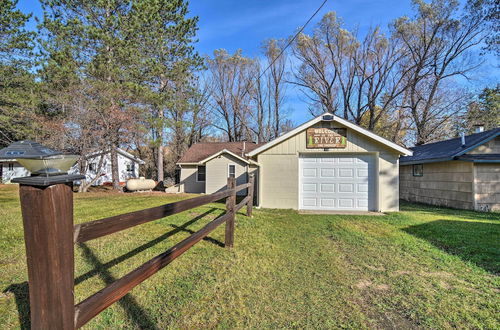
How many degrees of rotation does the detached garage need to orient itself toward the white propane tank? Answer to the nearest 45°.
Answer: approximately 90° to its right

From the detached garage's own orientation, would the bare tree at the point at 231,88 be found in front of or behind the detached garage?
behind

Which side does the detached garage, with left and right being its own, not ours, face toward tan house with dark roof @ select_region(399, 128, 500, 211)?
left

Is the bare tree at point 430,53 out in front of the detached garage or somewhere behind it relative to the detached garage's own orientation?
behind

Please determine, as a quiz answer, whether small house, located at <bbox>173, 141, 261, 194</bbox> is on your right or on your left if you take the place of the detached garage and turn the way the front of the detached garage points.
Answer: on your right

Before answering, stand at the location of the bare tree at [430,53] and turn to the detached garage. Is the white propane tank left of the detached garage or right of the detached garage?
right

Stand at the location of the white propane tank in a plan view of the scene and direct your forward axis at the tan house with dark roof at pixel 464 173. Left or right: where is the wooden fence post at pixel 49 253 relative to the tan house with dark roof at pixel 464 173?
right

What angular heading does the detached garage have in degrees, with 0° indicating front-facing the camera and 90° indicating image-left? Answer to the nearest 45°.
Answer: approximately 0°

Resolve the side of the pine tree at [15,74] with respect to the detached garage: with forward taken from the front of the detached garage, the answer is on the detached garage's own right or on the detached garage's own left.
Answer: on the detached garage's own right

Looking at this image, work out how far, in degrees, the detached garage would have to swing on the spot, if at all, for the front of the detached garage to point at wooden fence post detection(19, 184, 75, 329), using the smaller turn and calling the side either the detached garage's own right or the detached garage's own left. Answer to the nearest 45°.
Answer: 0° — it already faces it
